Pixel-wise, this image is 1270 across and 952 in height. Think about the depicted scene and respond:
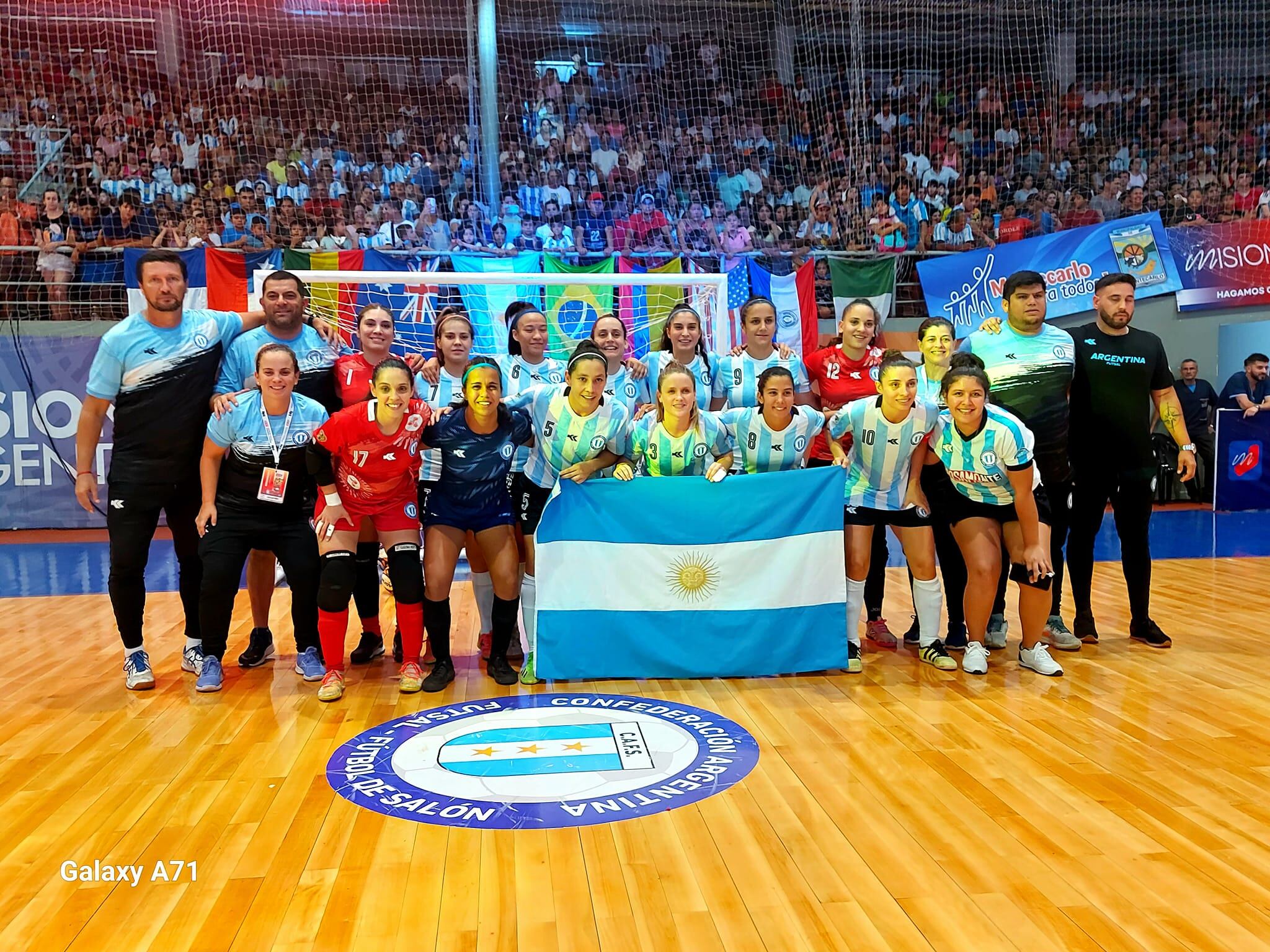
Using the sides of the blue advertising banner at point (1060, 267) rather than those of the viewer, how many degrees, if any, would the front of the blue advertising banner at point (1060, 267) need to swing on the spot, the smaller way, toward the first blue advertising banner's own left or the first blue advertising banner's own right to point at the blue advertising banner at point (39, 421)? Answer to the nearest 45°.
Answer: approximately 45° to the first blue advertising banner's own right

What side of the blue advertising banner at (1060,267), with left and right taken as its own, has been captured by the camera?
front

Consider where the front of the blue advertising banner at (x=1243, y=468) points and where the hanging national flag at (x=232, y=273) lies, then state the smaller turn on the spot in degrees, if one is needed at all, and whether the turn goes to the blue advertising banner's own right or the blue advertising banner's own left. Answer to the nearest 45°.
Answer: approximately 45° to the blue advertising banner's own right

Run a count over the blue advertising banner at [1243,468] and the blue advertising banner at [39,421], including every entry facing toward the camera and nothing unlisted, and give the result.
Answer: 2

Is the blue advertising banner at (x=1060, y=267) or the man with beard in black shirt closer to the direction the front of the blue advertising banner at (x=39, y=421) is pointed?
the man with beard in black shirt

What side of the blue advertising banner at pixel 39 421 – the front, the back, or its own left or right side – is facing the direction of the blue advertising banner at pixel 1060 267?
left

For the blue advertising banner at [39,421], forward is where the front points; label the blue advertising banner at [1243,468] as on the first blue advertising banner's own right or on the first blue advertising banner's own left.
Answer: on the first blue advertising banner's own left

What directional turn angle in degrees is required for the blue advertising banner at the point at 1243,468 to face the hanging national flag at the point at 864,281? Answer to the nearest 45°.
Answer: approximately 90° to its right

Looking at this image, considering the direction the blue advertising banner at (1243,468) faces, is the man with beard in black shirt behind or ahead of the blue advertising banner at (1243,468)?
ahead

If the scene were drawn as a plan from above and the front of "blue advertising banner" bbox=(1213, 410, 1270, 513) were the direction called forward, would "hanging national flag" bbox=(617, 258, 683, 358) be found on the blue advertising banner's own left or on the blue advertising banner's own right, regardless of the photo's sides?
on the blue advertising banner's own right

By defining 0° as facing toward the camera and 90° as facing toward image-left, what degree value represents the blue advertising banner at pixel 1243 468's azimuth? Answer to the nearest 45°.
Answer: approximately 0°

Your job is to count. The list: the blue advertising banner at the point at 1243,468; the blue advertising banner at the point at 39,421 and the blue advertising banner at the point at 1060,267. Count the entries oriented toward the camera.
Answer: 3

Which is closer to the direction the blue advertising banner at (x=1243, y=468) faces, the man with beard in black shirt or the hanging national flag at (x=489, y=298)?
the man with beard in black shirt

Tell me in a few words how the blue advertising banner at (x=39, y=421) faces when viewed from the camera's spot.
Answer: facing the viewer

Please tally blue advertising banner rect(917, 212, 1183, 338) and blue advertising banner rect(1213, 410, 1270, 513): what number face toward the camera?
2
